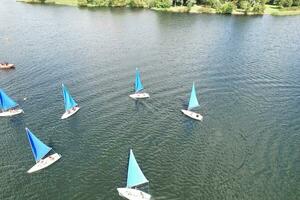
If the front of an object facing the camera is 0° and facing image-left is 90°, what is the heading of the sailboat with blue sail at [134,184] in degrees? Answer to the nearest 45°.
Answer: approximately 90°
